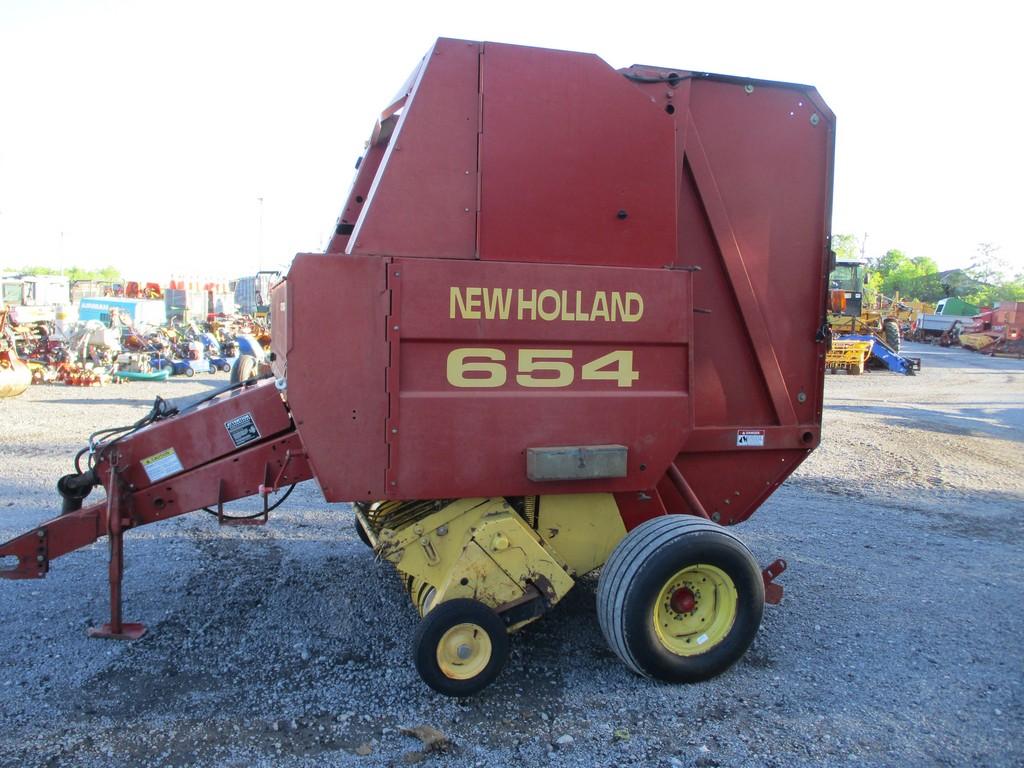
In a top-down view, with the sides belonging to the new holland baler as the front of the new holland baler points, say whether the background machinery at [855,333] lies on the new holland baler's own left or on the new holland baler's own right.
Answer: on the new holland baler's own right

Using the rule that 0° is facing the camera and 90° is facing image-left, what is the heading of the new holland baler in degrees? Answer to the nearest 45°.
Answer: approximately 90°
